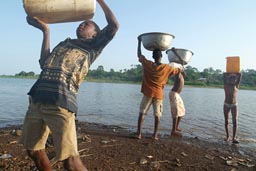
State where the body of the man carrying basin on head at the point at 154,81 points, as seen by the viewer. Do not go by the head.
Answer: away from the camera
